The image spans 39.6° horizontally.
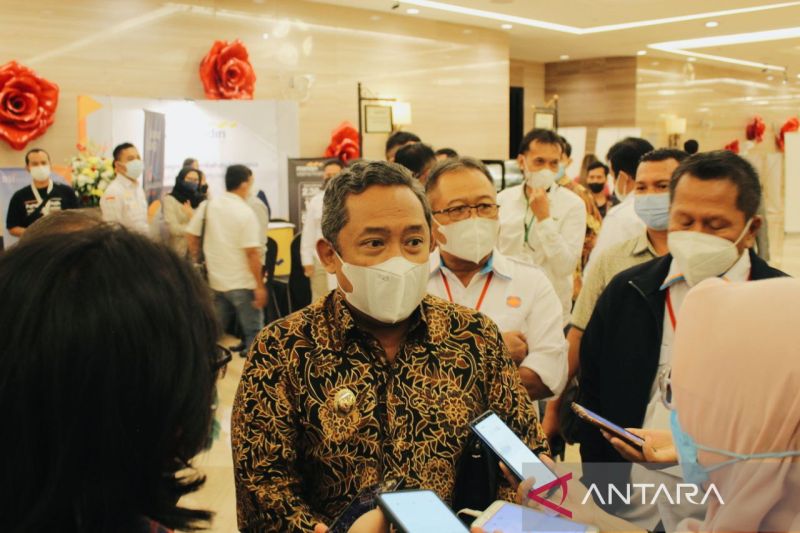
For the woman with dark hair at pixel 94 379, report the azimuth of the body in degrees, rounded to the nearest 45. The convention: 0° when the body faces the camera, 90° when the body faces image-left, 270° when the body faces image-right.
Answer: approximately 225°

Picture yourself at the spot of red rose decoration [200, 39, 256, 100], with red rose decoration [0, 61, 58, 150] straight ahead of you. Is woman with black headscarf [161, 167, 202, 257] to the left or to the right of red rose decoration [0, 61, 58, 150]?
left

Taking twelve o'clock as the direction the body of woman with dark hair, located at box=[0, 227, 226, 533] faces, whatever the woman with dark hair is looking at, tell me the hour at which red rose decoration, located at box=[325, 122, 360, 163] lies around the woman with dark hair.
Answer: The red rose decoration is roughly at 11 o'clock from the woman with dark hair.

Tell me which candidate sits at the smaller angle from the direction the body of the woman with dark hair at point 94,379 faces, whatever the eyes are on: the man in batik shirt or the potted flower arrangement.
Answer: the man in batik shirt

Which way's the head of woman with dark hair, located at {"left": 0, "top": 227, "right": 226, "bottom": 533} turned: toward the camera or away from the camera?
away from the camera

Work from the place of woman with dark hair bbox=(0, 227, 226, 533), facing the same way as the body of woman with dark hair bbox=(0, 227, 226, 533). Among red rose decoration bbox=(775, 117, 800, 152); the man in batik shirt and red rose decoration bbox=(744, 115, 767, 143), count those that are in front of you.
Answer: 3

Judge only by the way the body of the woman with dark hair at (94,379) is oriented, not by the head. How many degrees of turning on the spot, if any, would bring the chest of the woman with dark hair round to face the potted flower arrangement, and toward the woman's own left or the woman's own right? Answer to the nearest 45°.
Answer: approximately 45° to the woman's own left

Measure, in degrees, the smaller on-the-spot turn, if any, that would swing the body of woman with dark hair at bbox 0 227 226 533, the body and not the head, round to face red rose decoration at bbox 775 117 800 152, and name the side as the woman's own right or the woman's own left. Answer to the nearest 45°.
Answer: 0° — they already face it
